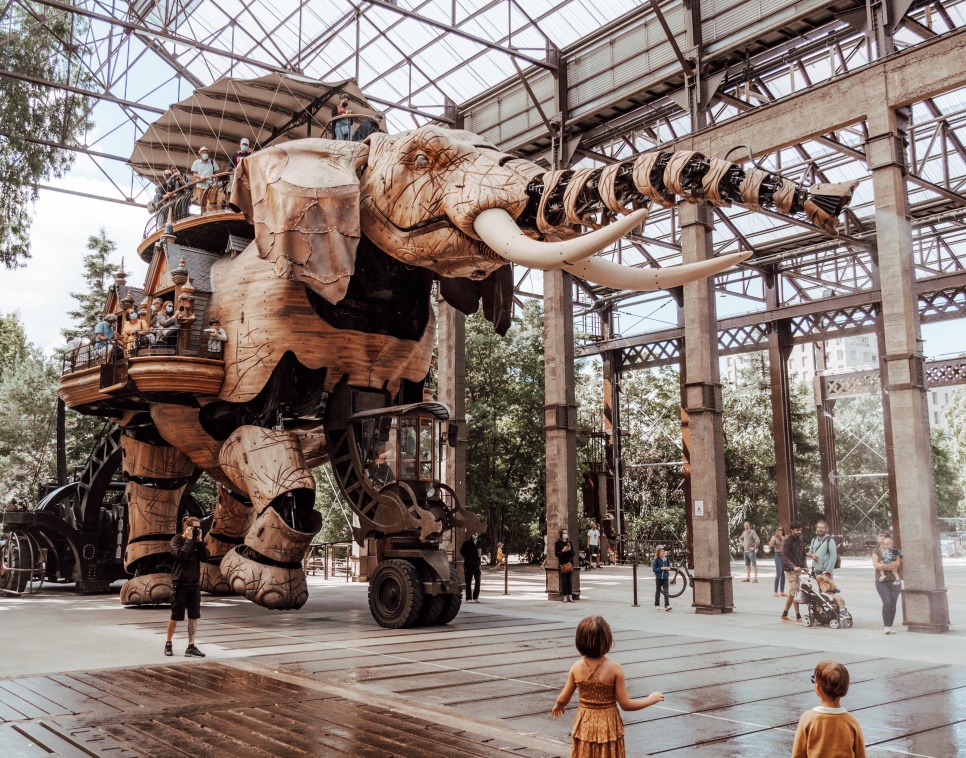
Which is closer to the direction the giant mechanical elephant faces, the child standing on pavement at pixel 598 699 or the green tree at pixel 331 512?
the child standing on pavement

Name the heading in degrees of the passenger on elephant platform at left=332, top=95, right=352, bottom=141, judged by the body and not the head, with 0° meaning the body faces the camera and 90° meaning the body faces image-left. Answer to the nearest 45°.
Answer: approximately 315°

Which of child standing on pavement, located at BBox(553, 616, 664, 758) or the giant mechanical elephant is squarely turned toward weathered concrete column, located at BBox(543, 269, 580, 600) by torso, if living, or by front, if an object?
the child standing on pavement

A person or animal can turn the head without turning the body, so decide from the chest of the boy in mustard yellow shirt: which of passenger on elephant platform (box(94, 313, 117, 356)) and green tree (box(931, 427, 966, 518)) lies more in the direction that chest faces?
the green tree

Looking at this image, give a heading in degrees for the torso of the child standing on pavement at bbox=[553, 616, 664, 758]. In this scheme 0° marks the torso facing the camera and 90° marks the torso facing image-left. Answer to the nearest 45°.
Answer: approximately 180°

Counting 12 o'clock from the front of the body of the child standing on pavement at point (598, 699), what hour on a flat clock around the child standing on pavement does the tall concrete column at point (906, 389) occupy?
The tall concrete column is roughly at 1 o'clock from the child standing on pavement.

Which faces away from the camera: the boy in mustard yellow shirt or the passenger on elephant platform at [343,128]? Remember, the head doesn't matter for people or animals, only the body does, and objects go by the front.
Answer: the boy in mustard yellow shirt

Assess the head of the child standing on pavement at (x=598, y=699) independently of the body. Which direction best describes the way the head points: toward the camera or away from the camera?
away from the camera

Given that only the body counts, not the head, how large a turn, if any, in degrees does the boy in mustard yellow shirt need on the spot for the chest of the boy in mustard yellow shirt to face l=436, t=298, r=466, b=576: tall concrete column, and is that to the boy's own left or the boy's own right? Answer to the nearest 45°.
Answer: approximately 45° to the boy's own left

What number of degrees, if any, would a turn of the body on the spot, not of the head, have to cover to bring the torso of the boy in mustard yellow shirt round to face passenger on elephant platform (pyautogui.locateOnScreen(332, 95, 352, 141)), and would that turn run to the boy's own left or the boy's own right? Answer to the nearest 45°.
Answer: approximately 45° to the boy's own left

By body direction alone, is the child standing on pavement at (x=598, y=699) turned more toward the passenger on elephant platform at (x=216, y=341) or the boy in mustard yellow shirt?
the passenger on elephant platform

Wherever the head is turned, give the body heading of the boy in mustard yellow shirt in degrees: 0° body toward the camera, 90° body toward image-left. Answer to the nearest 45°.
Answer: approximately 180°
